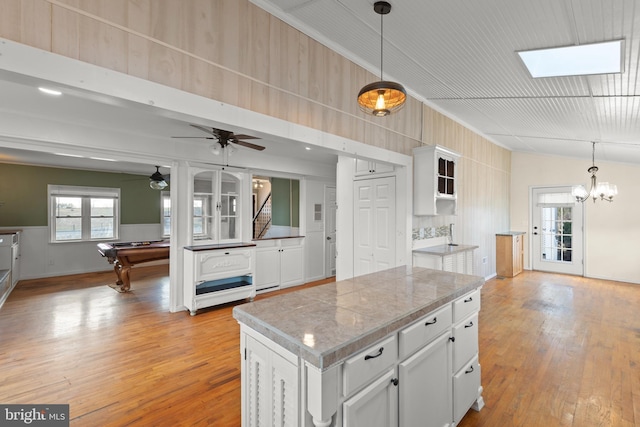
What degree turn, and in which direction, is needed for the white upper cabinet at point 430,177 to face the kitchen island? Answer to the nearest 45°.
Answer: approximately 45° to its right

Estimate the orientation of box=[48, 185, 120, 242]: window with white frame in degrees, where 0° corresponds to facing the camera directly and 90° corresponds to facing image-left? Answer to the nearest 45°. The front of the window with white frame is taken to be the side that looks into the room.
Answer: approximately 0°

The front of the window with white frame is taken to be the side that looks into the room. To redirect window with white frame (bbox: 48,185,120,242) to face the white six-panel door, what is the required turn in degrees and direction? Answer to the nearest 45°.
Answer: approximately 45° to its left
